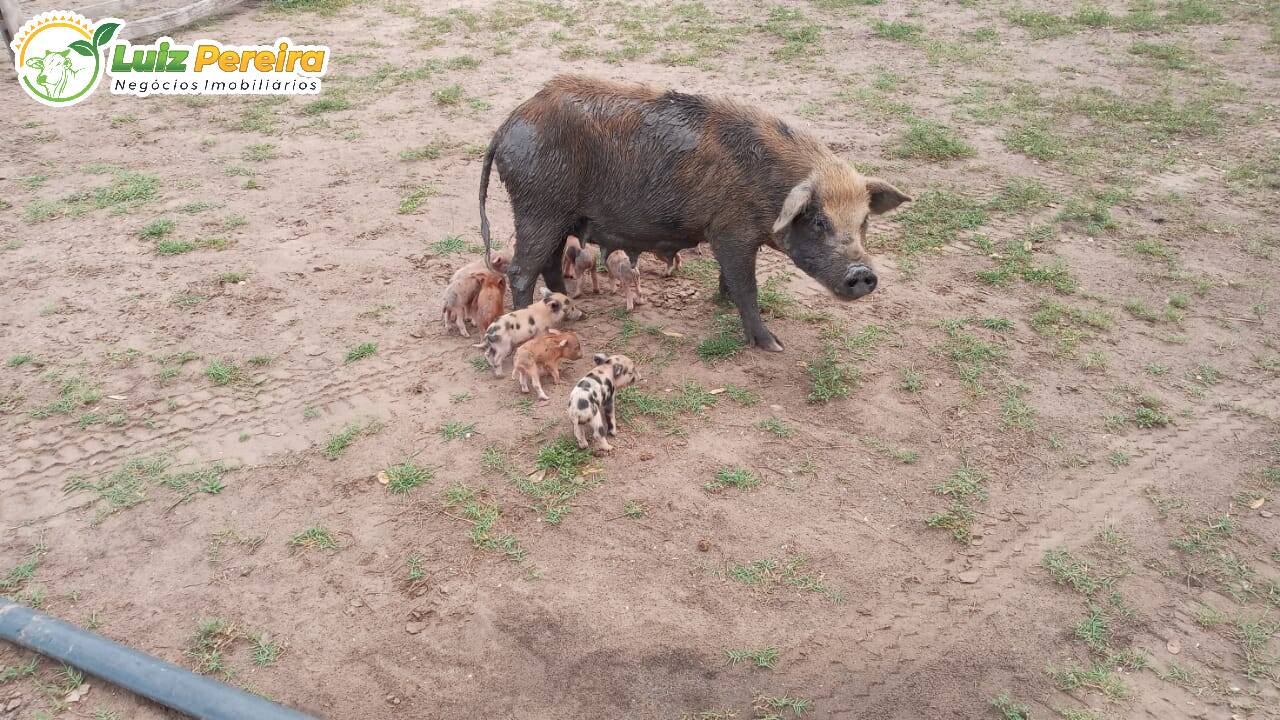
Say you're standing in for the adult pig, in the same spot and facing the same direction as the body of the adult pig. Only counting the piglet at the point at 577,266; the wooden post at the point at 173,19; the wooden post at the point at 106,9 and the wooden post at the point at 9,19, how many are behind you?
4

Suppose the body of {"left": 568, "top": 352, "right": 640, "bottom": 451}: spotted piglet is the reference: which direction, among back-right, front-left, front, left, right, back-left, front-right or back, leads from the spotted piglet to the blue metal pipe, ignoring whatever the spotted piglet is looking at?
back

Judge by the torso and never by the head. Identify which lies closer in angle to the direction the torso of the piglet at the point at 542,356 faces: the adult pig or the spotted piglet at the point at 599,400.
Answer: the adult pig

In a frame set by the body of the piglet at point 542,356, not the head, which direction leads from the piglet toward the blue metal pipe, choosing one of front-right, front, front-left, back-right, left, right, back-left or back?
back

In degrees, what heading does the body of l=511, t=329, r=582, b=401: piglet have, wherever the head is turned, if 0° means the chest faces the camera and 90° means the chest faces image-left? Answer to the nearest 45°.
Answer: approximately 225°

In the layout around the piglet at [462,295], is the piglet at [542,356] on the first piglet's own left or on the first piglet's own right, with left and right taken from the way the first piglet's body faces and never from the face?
on the first piglet's own right

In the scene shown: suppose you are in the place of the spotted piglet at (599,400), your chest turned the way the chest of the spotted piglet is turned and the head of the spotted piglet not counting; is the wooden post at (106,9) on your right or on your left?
on your left

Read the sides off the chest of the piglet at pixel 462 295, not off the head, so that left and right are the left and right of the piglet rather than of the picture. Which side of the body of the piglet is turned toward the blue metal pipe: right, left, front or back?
back

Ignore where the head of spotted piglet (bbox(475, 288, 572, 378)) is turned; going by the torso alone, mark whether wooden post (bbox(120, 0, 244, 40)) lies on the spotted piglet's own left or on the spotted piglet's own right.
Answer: on the spotted piglet's own left
